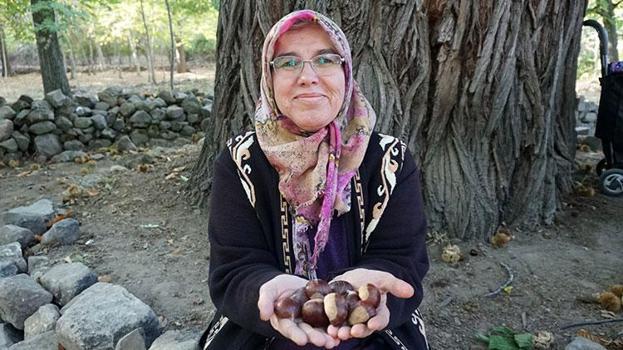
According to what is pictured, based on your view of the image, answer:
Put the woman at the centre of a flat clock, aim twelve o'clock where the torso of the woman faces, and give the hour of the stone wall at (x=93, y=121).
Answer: The stone wall is roughly at 5 o'clock from the woman.

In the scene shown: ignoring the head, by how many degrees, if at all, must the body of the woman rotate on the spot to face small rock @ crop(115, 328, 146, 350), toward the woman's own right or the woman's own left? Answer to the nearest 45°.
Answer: approximately 135° to the woman's own right

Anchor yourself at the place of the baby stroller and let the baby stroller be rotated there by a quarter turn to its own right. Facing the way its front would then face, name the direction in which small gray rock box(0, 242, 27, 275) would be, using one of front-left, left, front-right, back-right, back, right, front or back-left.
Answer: front-right

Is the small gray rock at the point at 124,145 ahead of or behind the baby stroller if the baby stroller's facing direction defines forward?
behind

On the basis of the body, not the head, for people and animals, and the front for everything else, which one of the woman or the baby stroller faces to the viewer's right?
the baby stroller

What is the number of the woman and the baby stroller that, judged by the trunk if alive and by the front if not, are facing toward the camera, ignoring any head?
1

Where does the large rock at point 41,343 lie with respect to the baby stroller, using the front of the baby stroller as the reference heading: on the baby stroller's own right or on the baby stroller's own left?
on the baby stroller's own right

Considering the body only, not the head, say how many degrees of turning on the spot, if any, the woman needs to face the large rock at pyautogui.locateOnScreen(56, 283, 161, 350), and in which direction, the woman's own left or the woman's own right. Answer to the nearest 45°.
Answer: approximately 135° to the woman's own right

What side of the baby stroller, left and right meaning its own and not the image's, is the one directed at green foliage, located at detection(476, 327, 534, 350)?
right

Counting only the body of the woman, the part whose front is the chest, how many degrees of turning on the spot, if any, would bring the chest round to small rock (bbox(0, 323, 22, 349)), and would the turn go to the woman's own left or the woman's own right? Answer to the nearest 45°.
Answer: approximately 135° to the woman's own right

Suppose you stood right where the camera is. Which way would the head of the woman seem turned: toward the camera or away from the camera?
toward the camera

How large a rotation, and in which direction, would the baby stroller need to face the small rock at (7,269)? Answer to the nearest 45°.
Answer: approximately 135° to its right

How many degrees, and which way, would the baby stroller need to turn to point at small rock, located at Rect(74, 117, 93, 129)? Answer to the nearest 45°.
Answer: approximately 180°

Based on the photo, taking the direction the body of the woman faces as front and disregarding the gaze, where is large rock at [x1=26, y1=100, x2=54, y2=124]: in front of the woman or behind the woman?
behind

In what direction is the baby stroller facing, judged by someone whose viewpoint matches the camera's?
facing to the right of the viewer

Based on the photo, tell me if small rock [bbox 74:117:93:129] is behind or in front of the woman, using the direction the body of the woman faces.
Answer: behind

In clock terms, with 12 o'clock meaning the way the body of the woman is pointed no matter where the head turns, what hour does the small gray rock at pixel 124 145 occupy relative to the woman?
The small gray rock is roughly at 5 o'clock from the woman.

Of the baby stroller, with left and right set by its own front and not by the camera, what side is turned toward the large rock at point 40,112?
back

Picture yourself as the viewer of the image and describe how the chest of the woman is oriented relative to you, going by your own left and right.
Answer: facing the viewer
